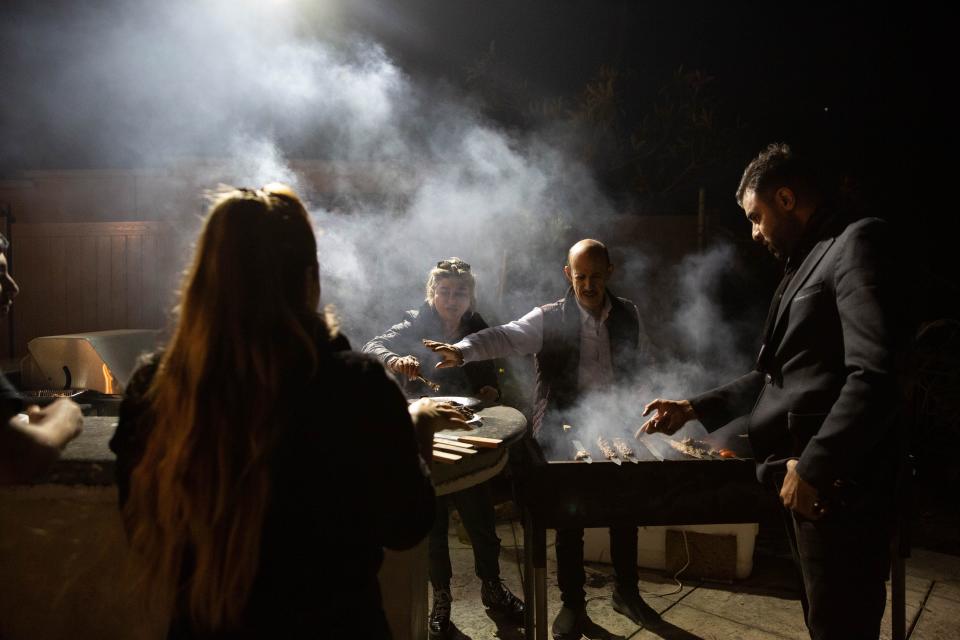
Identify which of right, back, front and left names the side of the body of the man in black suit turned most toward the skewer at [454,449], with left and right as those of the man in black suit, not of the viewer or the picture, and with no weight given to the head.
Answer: front

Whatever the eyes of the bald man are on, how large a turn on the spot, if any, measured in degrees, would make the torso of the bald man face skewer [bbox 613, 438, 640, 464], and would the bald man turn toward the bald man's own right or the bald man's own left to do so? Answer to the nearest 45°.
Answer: approximately 45° to the bald man's own left

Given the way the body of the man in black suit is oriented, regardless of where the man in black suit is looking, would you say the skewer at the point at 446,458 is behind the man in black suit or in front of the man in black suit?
in front

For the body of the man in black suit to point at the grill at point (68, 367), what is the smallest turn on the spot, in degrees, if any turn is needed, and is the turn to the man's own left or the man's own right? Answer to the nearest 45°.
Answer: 0° — they already face it

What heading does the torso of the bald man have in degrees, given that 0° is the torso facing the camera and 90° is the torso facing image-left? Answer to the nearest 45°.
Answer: approximately 0°

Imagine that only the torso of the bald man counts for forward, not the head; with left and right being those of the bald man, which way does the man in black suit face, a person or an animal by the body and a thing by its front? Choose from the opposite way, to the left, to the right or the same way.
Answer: to the right

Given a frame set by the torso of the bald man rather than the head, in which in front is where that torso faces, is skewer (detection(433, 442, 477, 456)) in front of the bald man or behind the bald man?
in front

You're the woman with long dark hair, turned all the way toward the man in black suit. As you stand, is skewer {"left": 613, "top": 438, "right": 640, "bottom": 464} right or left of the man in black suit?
left

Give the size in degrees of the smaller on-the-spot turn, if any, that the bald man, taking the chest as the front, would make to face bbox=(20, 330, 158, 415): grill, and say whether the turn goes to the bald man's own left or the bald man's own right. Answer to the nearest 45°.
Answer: approximately 90° to the bald man's own right

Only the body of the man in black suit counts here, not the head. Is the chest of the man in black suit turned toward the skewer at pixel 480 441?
yes

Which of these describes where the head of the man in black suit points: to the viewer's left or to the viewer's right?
to the viewer's left

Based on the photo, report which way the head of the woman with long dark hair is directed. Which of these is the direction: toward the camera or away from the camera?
away from the camera

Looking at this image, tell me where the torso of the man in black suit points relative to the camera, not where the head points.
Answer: to the viewer's left

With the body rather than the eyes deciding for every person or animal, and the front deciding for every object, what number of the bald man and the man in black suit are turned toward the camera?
1

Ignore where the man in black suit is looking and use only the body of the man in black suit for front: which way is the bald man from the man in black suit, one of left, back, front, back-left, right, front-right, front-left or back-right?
front-right

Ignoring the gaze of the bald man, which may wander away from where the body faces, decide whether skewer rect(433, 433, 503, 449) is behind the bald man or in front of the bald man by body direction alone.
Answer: in front
